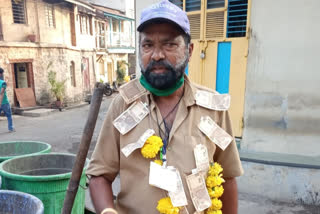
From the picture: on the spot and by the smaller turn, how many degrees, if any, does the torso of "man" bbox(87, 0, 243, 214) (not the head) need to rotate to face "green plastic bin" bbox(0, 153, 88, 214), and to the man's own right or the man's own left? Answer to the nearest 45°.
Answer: approximately 135° to the man's own right

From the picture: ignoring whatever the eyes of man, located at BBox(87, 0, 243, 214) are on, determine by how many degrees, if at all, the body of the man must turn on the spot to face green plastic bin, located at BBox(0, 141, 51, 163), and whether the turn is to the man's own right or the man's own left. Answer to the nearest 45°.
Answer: approximately 135° to the man's own right

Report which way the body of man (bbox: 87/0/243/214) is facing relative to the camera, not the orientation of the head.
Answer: toward the camera
